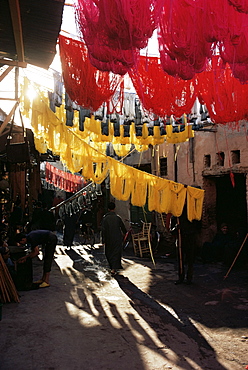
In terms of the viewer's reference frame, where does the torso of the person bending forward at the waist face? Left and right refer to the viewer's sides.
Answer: facing to the left of the viewer

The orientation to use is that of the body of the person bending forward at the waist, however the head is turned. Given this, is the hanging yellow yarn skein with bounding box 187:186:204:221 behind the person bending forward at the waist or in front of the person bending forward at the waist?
behind

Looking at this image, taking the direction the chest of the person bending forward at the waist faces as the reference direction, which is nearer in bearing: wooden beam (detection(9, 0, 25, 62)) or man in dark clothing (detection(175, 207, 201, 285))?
the wooden beam

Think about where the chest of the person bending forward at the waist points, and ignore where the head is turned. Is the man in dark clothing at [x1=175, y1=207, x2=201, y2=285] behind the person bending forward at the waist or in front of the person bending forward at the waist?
behind

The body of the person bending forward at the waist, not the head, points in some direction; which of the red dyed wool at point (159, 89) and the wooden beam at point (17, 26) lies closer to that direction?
the wooden beam
